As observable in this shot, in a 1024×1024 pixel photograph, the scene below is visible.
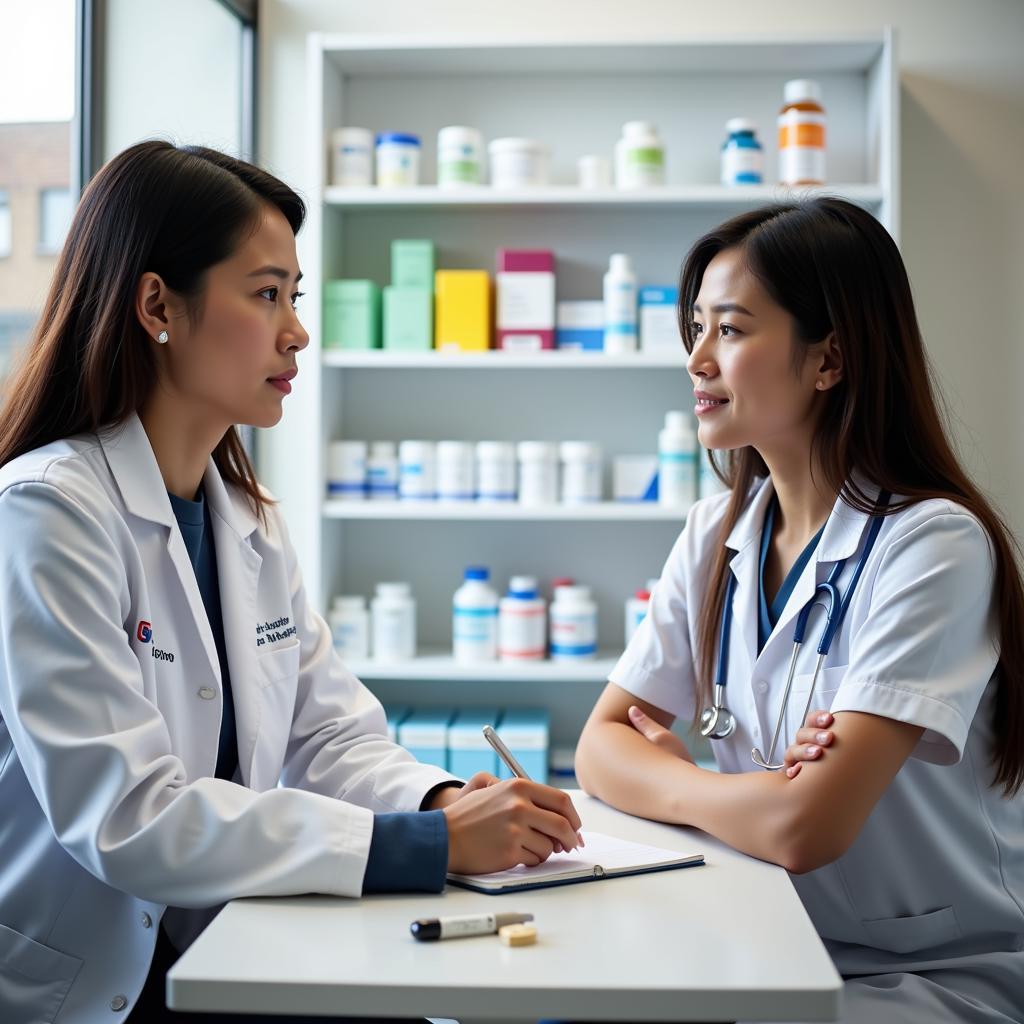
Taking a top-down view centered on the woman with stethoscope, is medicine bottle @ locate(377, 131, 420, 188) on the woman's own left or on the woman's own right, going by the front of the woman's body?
on the woman's own right

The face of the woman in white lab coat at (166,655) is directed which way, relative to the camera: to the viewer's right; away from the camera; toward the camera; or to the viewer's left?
to the viewer's right

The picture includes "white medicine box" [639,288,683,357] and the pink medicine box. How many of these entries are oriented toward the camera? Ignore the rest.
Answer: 2

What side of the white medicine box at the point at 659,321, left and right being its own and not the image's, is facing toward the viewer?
front

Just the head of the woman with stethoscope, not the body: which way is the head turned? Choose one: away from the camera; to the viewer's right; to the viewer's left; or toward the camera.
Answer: to the viewer's left

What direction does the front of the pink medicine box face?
toward the camera

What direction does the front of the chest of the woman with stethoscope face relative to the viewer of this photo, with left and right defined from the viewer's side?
facing the viewer and to the left of the viewer
